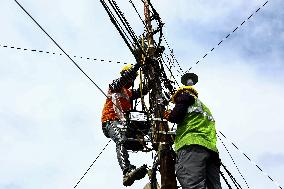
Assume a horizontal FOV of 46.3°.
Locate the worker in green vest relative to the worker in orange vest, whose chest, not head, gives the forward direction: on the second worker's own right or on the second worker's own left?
on the second worker's own right

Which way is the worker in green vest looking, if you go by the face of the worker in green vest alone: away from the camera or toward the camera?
away from the camera

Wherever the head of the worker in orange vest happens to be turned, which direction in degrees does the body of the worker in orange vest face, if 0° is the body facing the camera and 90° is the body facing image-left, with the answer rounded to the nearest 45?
approximately 270°
